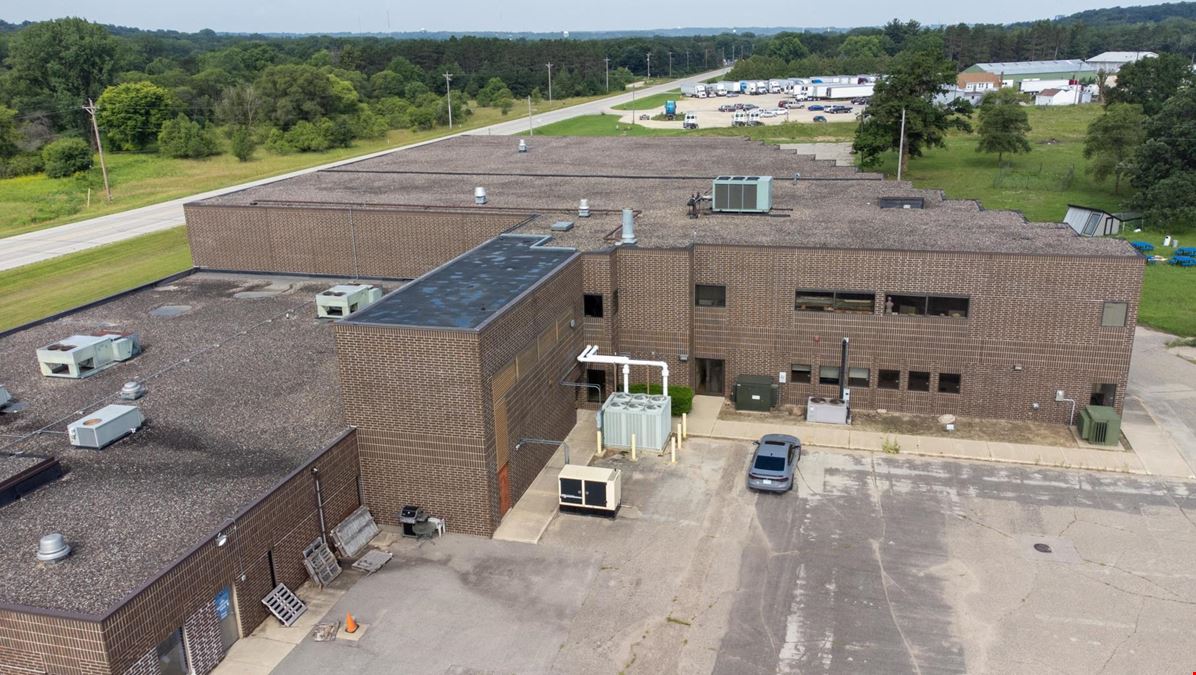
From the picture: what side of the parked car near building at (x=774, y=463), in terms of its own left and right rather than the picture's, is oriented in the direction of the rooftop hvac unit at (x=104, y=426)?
left

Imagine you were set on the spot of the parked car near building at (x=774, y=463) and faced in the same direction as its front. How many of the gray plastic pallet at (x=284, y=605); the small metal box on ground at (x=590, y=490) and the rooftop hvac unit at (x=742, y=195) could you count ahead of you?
1

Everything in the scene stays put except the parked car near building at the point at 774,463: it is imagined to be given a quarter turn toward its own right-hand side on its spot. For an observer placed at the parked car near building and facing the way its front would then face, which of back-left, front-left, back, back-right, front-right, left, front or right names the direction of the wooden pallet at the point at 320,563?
back-right

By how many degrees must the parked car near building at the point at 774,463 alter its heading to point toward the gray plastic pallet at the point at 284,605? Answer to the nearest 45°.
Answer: approximately 135° to its left

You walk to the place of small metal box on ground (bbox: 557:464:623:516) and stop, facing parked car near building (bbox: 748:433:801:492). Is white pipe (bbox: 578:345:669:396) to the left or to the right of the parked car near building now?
left

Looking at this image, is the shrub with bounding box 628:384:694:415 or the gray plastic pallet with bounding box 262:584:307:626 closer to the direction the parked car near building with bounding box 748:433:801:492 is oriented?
the shrub

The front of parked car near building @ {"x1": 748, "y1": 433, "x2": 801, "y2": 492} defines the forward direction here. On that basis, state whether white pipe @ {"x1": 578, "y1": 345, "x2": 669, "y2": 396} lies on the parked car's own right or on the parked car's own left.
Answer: on the parked car's own left

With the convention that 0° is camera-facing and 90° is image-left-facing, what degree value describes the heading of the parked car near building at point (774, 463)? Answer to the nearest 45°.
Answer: approximately 180°

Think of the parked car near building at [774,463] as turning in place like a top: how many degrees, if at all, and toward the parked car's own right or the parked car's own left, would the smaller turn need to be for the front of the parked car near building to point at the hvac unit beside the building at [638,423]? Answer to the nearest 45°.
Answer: approximately 90° to the parked car's own left

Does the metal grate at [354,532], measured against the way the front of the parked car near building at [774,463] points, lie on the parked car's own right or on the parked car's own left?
on the parked car's own left

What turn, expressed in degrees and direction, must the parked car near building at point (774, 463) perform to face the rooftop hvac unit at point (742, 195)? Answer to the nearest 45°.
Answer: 0° — it already faces it

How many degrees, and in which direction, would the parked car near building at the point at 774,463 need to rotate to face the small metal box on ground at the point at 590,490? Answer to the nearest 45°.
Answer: approximately 135° to its left
